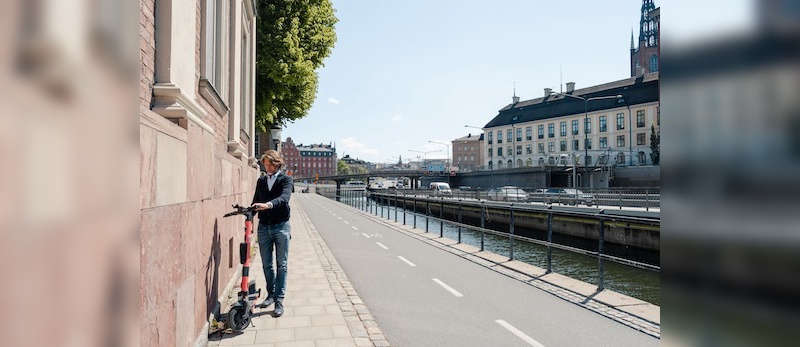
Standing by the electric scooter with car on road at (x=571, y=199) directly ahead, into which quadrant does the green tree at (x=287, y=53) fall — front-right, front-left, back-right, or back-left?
front-left

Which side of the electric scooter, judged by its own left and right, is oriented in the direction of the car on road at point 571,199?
back

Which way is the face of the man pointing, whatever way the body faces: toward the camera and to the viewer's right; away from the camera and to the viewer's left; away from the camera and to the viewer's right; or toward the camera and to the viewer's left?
toward the camera and to the viewer's left

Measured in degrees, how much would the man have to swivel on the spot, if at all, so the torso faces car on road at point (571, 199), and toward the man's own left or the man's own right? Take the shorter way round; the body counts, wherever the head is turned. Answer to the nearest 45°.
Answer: approximately 180°

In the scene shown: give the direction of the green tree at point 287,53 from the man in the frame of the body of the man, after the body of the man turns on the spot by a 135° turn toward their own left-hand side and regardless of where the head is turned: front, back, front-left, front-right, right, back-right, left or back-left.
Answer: left

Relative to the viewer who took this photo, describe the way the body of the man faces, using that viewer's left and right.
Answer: facing the viewer and to the left of the viewer

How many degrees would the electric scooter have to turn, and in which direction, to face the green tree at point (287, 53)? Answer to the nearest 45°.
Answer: approximately 135° to its right

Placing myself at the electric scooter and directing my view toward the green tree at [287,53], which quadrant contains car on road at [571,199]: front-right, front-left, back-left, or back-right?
front-right
